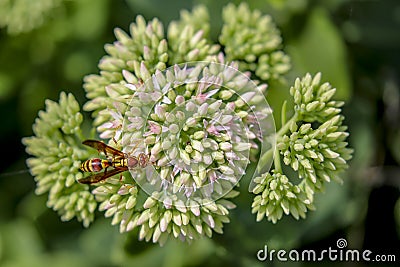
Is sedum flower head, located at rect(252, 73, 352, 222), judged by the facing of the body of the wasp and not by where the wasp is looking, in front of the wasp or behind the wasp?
in front

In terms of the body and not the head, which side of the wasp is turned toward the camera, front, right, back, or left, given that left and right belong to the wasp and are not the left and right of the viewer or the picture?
right

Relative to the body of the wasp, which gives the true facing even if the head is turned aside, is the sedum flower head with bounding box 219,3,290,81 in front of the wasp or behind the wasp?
in front

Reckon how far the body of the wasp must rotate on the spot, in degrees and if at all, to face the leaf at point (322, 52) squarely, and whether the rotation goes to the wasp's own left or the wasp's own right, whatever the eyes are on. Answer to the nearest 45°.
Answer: approximately 45° to the wasp's own left
